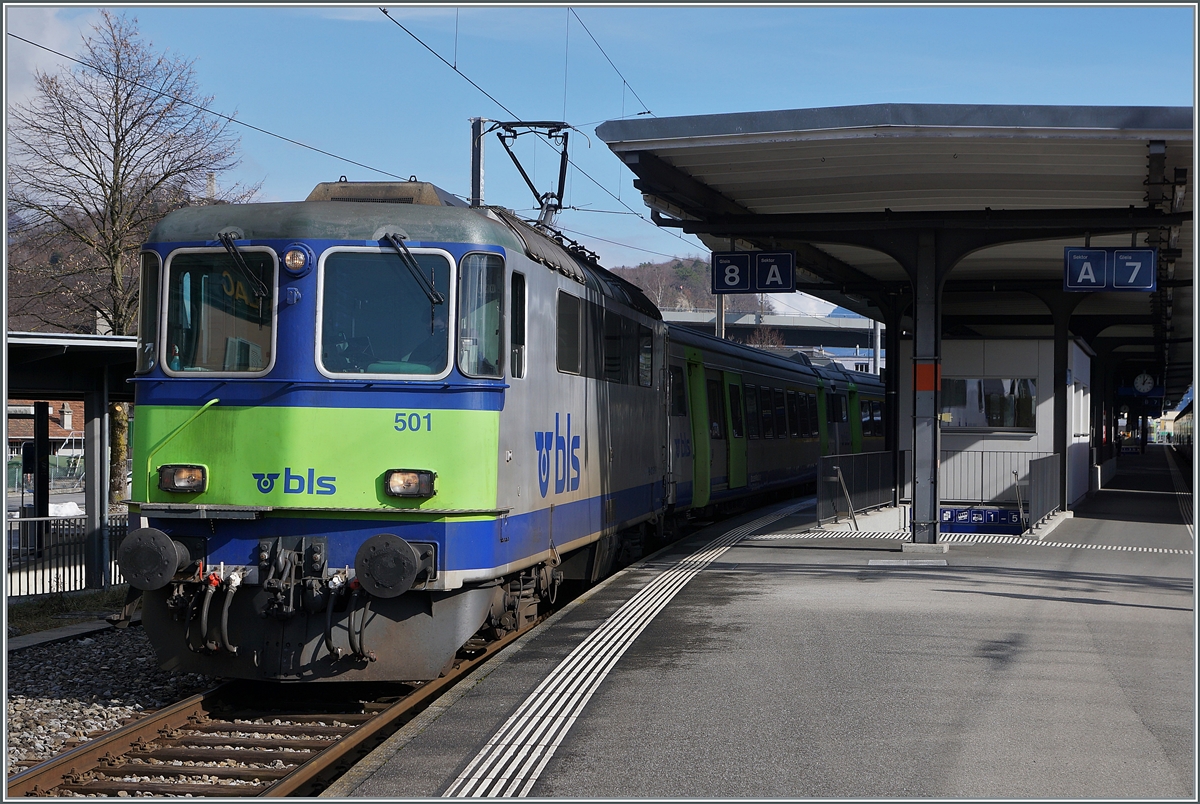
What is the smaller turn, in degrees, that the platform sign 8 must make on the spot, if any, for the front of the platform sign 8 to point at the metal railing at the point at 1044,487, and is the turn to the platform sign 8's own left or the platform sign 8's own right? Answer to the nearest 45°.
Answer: approximately 135° to the platform sign 8's own left

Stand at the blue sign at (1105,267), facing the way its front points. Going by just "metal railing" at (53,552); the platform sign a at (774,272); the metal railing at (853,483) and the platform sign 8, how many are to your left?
0

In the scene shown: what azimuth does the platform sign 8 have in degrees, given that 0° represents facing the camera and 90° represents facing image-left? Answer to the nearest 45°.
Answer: approximately 0°

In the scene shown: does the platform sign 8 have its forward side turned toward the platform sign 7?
no

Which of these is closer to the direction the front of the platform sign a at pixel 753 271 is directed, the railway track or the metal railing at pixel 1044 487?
the railway track

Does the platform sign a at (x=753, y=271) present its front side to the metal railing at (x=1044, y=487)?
no

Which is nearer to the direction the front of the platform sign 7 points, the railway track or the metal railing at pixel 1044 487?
the railway track

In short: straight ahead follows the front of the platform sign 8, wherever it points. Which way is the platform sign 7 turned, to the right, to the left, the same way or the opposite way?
the same way

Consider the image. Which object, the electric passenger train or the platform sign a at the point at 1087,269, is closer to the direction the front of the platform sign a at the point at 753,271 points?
the electric passenger train

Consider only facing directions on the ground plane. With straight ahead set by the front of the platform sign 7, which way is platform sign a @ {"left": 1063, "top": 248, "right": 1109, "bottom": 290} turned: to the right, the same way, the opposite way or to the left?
the same way

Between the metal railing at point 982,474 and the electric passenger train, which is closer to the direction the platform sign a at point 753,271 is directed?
the electric passenger train

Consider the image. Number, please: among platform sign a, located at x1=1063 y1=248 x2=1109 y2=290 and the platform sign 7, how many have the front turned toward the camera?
2

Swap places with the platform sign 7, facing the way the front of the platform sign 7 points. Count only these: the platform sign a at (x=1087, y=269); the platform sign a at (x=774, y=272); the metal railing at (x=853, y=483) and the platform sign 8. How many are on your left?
0

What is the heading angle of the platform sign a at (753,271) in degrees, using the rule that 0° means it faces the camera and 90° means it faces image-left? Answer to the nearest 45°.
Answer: approximately 0°

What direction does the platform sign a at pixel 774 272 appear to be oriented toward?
toward the camera

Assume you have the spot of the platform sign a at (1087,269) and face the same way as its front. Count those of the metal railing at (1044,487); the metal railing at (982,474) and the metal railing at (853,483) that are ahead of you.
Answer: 0

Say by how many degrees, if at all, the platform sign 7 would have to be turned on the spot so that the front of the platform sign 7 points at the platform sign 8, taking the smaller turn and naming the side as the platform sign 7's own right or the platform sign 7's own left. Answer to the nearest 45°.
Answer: approximately 90° to the platform sign 7's own right

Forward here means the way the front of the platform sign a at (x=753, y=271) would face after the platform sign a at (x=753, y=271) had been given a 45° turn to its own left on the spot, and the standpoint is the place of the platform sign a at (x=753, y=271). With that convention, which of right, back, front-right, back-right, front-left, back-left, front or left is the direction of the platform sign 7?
front-left

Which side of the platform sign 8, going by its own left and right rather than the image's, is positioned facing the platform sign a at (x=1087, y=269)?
left

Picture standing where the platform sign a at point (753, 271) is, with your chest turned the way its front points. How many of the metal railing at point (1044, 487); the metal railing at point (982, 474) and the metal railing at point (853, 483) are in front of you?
0

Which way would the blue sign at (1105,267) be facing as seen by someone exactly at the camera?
facing the viewer
